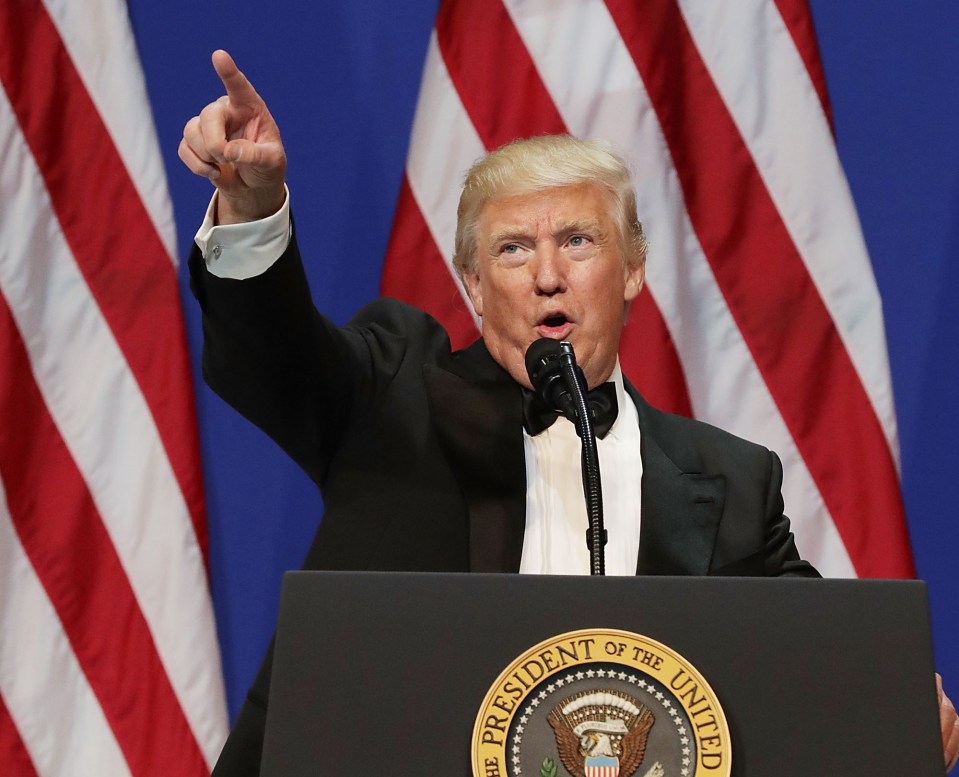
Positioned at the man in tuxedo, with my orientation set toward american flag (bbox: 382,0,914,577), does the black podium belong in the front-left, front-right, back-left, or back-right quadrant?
back-right

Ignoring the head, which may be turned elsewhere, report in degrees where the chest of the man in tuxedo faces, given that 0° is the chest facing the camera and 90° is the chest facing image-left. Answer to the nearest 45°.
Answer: approximately 0°

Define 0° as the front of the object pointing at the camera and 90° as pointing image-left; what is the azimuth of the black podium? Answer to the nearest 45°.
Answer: approximately 0°

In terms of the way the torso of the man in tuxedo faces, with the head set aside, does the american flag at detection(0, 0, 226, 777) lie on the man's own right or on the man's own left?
on the man's own right

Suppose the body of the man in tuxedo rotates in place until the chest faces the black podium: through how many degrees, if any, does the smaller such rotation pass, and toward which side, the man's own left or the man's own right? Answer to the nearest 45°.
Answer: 0° — they already face it

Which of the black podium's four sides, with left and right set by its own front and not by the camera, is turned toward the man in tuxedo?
back

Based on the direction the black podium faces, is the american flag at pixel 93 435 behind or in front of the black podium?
behind

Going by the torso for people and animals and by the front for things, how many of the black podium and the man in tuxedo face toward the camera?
2

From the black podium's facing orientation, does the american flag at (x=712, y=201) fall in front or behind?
behind
